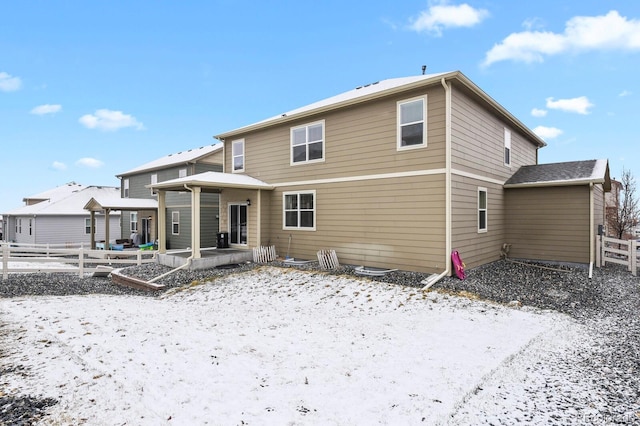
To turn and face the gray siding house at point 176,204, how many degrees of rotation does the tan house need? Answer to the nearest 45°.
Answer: approximately 90° to its left

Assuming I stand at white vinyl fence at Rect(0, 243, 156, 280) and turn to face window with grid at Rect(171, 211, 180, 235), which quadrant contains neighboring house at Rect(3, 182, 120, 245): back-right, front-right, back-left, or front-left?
front-left

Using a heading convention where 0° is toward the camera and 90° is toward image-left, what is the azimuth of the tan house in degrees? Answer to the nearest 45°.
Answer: approximately 225°

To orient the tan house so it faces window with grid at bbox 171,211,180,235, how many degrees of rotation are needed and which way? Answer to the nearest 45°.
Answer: approximately 90° to its left

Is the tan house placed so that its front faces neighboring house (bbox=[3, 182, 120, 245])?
no

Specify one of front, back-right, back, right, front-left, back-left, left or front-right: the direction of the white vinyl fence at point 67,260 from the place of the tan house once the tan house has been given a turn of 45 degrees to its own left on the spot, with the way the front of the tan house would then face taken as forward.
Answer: left
